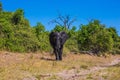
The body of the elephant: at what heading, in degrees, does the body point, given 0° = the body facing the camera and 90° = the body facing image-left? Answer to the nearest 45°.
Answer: approximately 0°

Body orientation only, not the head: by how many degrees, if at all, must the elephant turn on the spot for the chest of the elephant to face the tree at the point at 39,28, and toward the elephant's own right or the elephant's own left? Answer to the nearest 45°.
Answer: approximately 180°
